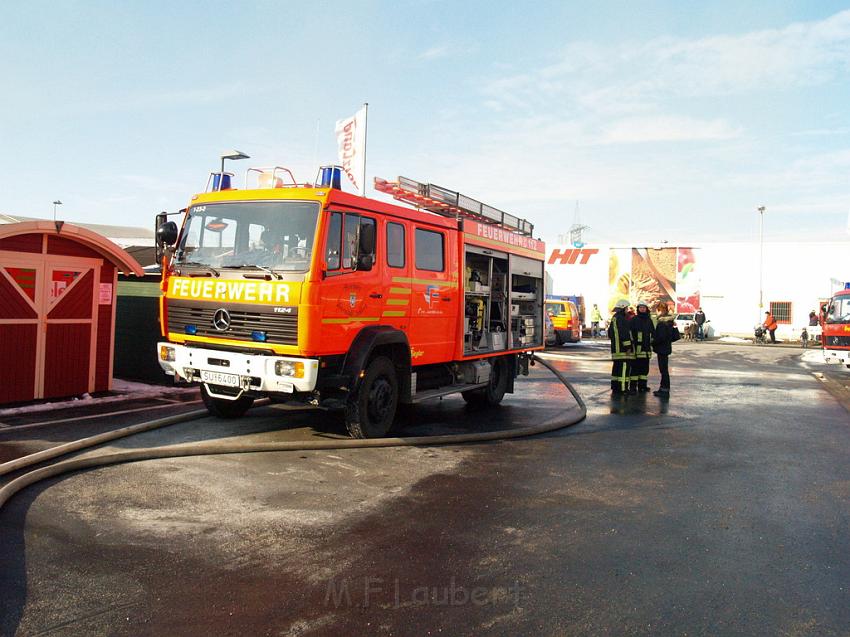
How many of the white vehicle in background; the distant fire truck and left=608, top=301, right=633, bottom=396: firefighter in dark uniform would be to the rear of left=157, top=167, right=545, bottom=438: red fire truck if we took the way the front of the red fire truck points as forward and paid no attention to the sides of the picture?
3

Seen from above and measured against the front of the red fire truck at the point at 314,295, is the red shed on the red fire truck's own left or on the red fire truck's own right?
on the red fire truck's own right

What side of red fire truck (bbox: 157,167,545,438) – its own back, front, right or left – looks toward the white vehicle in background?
back

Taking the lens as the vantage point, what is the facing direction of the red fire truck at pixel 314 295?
facing the viewer and to the left of the viewer

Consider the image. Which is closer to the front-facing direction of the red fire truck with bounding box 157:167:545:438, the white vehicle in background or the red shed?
the red shed

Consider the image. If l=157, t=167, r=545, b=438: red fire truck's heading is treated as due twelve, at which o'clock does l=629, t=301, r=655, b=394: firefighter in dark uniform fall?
The firefighter in dark uniform is roughly at 6 o'clock from the red fire truck.

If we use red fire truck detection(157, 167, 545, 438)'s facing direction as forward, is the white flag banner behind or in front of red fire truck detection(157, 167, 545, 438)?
behind

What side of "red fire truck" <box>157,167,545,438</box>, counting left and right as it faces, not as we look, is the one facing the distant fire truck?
back

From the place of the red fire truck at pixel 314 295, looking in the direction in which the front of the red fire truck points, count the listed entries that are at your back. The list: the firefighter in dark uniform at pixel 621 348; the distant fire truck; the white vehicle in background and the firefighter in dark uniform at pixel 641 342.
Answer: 4

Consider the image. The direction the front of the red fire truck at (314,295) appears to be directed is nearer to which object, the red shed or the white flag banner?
the red shed
